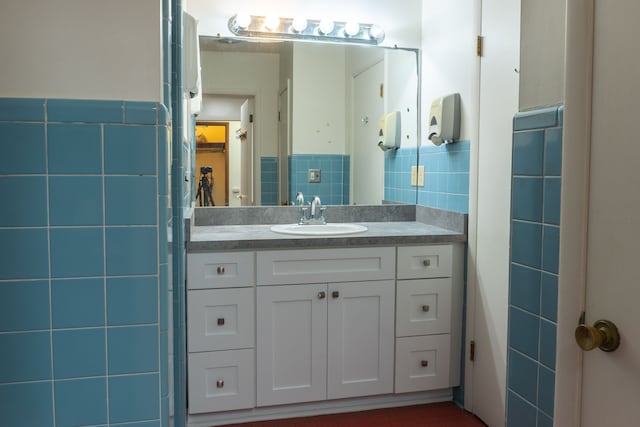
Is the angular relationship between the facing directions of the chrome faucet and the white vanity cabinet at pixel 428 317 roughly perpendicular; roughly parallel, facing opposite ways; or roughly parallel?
roughly parallel

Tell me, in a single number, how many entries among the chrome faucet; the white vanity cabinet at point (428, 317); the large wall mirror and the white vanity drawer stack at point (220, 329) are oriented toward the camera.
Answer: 4

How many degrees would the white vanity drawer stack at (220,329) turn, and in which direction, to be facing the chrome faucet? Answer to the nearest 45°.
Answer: approximately 135° to its left

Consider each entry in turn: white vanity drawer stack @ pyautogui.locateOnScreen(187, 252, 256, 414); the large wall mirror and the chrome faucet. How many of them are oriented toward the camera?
3

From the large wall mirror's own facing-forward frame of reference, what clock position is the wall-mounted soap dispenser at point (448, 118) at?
The wall-mounted soap dispenser is roughly at 10 o'clock from the large wall mirror.

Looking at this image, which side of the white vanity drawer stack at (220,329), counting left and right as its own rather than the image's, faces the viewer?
front

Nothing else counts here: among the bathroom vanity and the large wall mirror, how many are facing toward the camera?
2

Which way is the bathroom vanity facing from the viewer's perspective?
toward the camera

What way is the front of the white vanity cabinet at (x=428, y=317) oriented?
toward the camera
